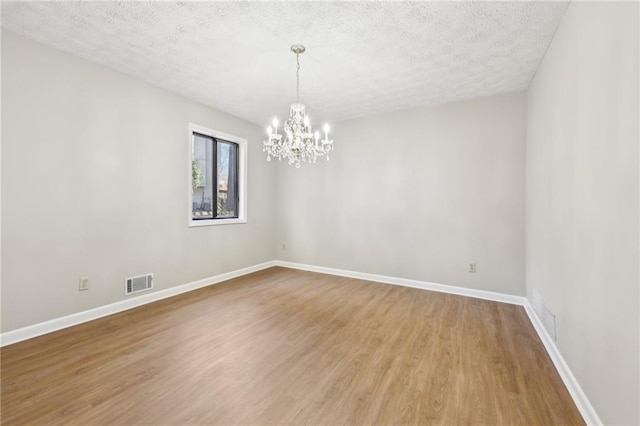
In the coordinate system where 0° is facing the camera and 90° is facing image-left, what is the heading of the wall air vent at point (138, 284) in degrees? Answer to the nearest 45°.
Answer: approximately 315°

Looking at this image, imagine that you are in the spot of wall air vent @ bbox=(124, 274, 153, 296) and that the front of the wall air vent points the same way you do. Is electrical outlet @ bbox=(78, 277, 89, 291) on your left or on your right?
on your right
